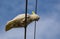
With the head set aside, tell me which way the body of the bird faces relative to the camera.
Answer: to the viewer's right
